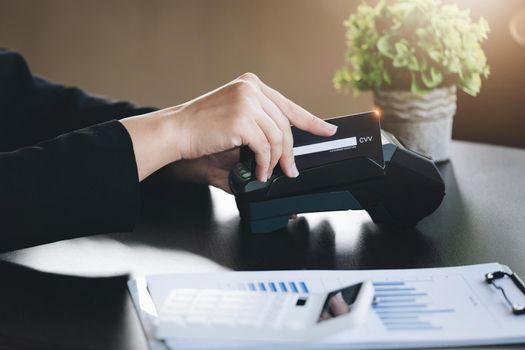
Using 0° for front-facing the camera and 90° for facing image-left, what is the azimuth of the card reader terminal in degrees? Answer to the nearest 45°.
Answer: approximately 90°

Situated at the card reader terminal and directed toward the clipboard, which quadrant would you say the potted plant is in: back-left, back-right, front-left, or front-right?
back-left

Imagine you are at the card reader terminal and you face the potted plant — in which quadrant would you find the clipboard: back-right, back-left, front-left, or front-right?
back-right
